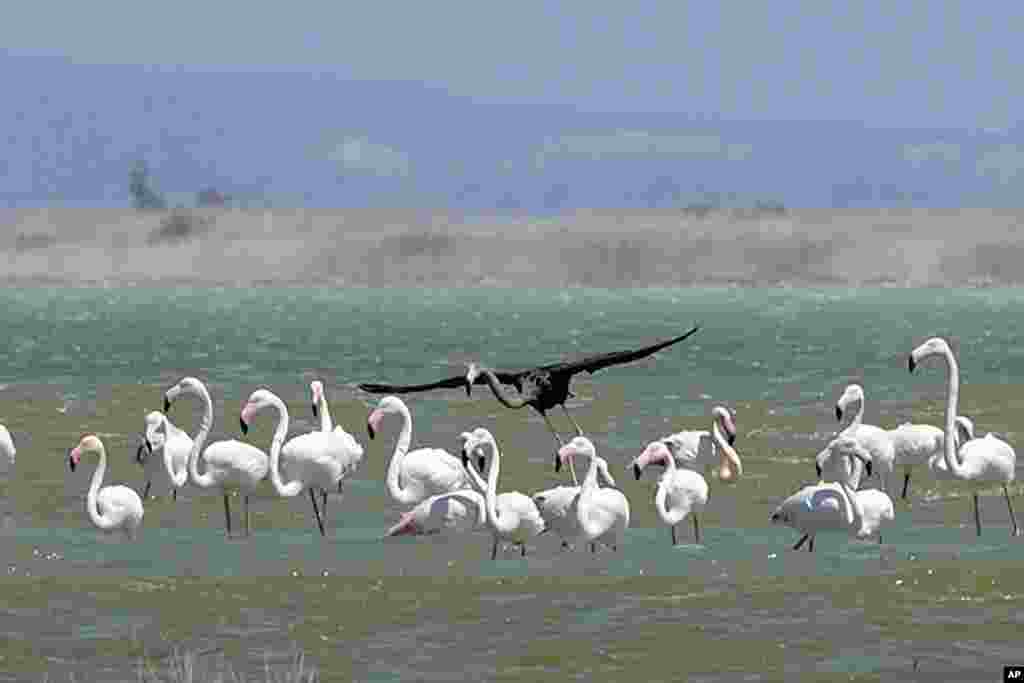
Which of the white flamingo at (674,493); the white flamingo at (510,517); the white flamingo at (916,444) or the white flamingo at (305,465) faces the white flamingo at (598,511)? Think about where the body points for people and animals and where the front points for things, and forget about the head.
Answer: the white flamingo at (674,493)

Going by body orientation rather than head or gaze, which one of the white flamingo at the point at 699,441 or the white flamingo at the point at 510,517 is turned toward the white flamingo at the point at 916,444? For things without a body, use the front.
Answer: the white flamingo at the point at 699,441

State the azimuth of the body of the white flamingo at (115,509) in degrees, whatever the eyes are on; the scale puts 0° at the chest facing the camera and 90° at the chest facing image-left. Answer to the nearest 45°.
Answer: approximately 90°

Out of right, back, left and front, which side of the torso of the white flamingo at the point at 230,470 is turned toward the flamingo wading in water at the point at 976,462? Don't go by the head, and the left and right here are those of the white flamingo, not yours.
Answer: back

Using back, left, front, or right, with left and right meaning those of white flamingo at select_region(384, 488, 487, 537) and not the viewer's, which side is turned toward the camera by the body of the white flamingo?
right

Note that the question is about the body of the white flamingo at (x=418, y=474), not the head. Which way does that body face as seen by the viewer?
to the viewer's left

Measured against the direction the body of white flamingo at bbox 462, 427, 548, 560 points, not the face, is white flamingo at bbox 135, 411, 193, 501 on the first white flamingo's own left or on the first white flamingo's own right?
on the first white flamingo's own right

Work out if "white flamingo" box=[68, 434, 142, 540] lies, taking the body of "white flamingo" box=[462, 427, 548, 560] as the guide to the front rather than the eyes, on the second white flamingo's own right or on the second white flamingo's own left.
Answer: on the second white flamingo's own right

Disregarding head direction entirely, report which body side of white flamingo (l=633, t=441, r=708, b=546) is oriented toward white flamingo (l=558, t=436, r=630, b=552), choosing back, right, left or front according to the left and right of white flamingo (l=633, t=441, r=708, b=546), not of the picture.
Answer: front

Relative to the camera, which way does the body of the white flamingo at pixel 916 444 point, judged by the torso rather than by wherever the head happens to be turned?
to the viewer's right

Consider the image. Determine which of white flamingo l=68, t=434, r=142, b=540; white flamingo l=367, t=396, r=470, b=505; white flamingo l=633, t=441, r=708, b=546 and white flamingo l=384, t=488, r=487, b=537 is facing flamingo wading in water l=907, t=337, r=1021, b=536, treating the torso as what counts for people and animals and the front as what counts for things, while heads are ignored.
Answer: white flamingo l=384, t=488, r=487, b=537

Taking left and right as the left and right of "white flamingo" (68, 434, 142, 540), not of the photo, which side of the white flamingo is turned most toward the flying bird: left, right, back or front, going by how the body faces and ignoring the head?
back

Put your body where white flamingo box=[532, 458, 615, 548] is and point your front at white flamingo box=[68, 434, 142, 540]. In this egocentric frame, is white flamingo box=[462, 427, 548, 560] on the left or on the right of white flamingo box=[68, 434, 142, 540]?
left

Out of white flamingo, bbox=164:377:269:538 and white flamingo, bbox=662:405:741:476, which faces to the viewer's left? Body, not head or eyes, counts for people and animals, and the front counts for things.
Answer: white flamingo, bbox=164:377:269:538
